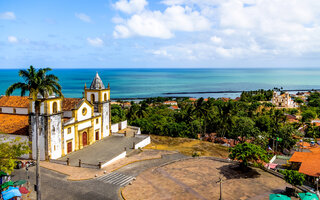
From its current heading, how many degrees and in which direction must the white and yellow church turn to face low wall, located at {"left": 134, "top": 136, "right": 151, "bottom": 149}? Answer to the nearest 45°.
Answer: approximately 45° to its left

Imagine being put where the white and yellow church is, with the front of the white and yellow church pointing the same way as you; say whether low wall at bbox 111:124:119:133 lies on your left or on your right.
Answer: on your left

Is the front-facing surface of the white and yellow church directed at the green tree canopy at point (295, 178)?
yes

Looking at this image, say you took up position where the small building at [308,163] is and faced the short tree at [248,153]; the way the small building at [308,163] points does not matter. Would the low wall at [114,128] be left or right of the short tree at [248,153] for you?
right

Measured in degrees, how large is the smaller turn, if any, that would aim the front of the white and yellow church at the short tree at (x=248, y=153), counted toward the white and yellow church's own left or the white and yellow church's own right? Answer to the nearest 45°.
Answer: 0° — it already faces it

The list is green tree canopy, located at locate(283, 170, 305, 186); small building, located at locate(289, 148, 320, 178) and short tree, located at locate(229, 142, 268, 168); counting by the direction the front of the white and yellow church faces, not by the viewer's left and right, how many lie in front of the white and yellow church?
3

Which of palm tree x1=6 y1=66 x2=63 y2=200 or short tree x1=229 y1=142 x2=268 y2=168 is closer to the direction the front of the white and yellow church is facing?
the short tree

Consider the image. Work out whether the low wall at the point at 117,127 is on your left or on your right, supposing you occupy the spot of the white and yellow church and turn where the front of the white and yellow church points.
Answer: on your left

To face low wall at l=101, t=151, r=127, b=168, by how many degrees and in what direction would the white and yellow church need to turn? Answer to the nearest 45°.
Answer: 0° — it already faces it

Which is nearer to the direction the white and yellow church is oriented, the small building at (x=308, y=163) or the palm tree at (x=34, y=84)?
the small building

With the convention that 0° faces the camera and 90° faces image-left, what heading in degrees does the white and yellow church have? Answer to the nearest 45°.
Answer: approximately 315°
